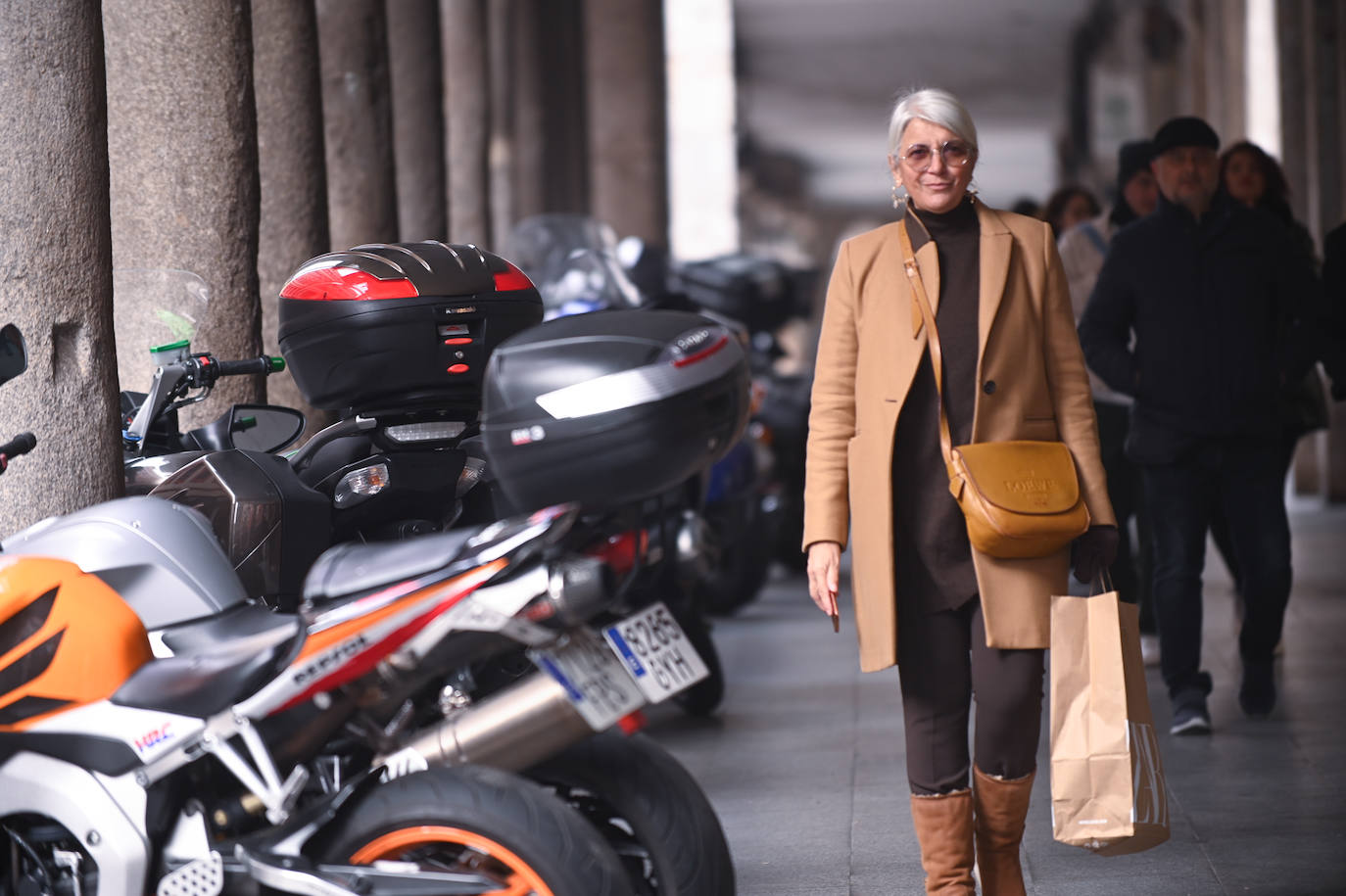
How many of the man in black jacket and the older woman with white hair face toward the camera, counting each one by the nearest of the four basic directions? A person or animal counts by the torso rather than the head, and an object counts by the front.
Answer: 2

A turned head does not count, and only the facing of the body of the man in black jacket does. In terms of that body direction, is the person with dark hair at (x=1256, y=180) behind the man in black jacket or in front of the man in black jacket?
behind

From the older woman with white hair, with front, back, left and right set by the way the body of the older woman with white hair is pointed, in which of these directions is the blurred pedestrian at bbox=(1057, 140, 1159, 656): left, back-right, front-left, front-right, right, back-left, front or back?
back

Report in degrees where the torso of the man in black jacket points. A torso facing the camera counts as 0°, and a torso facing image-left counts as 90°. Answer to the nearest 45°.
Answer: approximately 0°

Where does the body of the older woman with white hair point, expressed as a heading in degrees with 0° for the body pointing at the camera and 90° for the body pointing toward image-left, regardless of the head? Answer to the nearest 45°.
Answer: approximately 0°

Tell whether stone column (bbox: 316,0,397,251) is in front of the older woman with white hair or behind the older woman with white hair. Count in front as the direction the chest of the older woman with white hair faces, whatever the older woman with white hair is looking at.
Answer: behind

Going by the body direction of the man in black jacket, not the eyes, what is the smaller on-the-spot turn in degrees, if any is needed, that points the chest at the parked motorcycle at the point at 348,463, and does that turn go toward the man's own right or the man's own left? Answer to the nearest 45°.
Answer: approximately 45° to the man's own right
